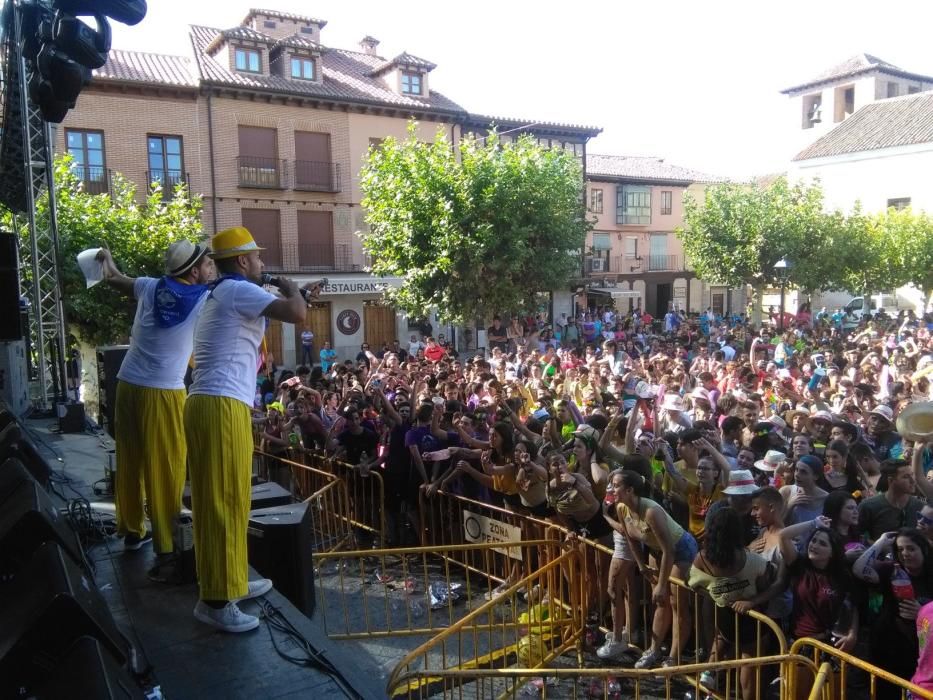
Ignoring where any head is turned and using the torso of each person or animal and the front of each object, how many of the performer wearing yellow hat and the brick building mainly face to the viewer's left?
0

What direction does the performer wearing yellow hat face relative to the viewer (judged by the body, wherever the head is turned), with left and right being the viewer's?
facing to the right of the viewer

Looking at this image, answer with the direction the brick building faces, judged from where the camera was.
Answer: facing the viewer and to the right of the viewer

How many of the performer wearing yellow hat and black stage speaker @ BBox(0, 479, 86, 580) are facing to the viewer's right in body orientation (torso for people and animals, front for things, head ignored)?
1
